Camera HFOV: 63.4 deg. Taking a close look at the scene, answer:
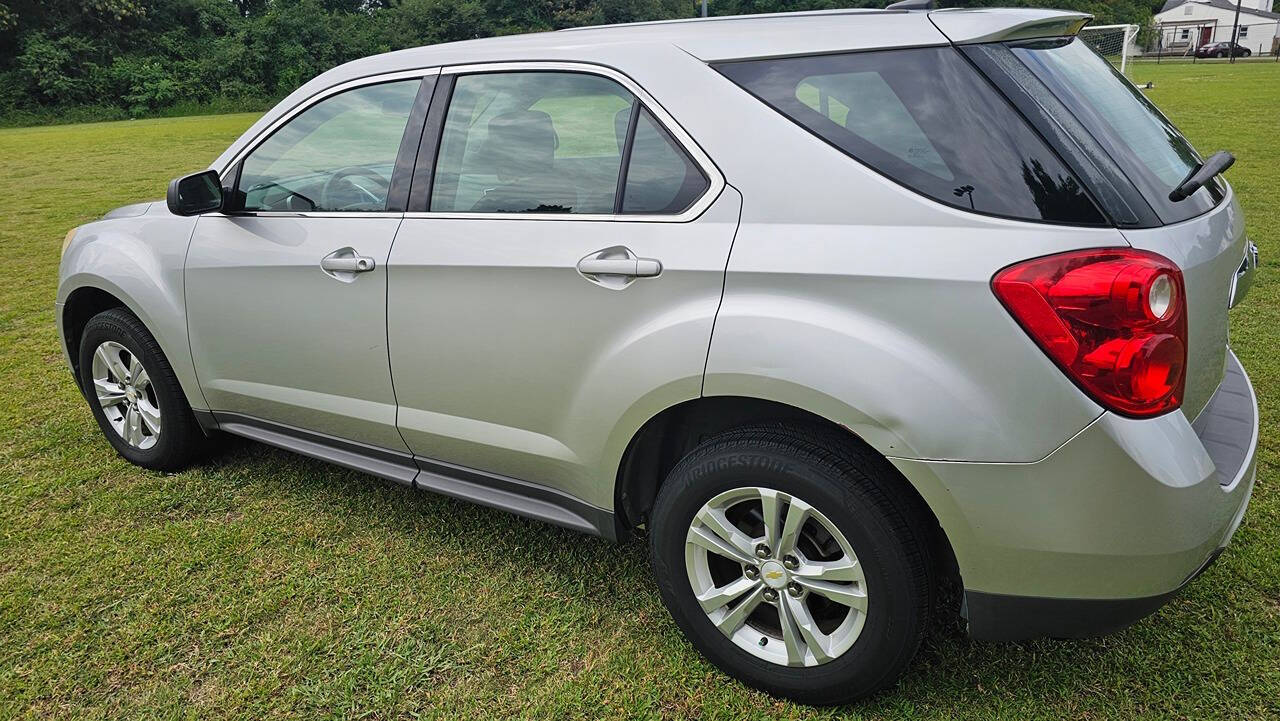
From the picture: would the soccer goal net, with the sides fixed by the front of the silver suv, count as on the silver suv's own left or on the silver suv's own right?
on the silver suv's own right

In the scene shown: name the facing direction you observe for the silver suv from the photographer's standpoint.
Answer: facing away from the viewer and to the left of the viewer
